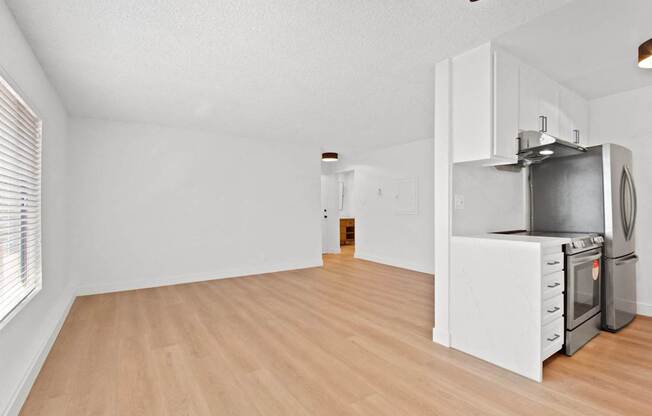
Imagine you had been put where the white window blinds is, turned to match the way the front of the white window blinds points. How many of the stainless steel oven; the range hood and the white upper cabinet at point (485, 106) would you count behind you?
0

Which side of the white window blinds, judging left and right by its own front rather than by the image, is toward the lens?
right

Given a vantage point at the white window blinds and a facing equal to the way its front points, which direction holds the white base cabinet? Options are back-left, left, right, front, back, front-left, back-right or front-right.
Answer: front-right

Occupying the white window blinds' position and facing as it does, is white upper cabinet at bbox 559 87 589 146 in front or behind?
in front

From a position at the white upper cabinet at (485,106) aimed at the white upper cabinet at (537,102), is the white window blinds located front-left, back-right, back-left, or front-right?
back-left
